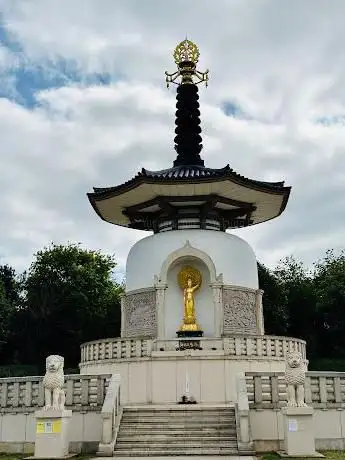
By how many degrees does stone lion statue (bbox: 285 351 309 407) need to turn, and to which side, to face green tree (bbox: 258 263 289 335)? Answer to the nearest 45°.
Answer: approximately 180°

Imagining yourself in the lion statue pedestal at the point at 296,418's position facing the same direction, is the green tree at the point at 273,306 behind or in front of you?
behind

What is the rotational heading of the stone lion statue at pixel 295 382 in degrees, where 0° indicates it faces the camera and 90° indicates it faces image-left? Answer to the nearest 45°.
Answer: approximately 0°

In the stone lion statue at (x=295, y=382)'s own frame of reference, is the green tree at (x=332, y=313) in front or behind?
behind

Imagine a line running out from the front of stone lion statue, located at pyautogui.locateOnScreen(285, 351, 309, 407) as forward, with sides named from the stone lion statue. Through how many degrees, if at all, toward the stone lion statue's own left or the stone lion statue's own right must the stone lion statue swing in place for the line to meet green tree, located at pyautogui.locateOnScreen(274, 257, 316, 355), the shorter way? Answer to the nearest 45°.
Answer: approximately 180°

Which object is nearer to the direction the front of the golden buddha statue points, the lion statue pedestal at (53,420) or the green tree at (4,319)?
the lion statue pedestal

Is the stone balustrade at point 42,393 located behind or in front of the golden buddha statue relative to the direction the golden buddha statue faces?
in front

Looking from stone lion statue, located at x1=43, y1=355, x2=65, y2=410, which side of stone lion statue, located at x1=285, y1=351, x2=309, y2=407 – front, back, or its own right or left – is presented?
right

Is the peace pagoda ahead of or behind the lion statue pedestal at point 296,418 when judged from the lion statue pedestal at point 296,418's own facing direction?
behind

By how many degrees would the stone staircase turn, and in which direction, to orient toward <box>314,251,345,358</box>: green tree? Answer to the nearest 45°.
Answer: approximately 135° to its left

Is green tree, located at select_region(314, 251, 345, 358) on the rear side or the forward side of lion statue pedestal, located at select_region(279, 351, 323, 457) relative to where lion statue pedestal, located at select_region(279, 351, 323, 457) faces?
on the rear side

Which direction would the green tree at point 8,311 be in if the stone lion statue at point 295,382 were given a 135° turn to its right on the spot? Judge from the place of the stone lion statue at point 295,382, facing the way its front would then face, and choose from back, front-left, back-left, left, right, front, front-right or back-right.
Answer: front

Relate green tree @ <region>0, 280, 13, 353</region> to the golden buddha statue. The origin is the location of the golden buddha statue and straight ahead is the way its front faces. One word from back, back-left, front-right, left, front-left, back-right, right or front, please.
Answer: back-right

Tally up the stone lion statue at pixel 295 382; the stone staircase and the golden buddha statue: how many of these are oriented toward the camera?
3

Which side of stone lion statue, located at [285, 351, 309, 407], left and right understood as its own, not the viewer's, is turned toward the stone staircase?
right

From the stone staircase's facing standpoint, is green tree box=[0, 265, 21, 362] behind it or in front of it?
behind
